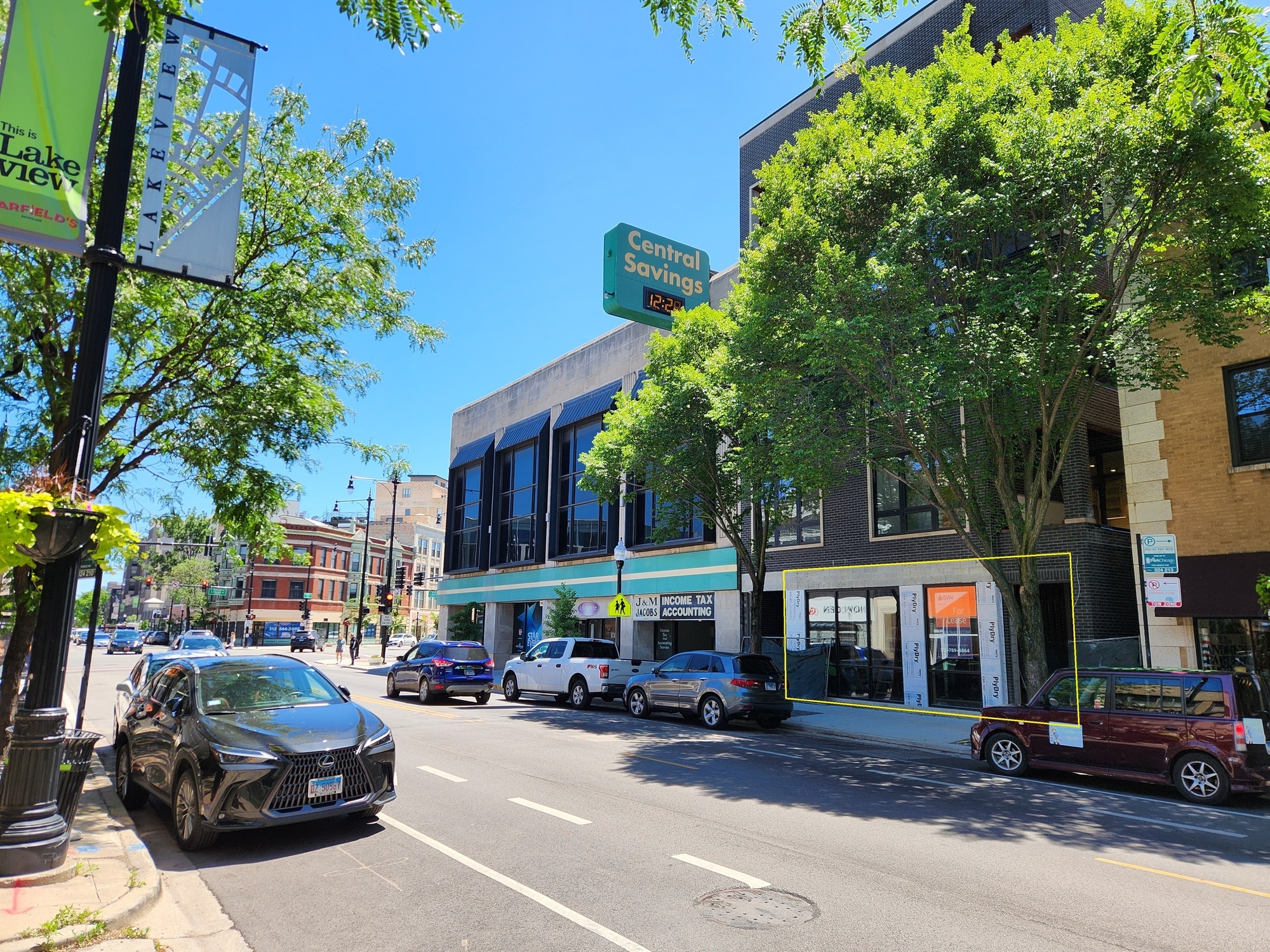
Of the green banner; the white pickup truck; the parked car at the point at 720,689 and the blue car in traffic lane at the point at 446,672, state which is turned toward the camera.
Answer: the green banner

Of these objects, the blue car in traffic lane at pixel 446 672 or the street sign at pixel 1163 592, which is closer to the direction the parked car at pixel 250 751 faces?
the street sign

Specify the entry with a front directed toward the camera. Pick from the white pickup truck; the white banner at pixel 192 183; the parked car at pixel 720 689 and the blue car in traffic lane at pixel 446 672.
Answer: the white banner

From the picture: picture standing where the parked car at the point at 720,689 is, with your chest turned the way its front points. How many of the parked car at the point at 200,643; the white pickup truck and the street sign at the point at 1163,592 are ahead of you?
2

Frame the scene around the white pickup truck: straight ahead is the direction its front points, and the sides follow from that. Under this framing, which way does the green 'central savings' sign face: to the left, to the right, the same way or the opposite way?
the opposite way

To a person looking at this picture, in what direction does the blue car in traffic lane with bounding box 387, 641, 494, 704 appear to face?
facing away from the viewer and to the left of the viewer

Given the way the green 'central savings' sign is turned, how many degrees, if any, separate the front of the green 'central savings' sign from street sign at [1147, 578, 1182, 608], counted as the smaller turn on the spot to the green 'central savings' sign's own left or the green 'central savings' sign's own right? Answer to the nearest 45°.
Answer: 0° — it already faces it

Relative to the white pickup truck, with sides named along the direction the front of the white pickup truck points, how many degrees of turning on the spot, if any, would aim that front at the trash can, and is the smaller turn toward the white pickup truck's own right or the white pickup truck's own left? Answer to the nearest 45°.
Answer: approximately 135° to the white pickup truck's own left

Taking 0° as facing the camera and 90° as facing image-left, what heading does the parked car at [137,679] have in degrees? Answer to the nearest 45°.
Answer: approximately 315°
